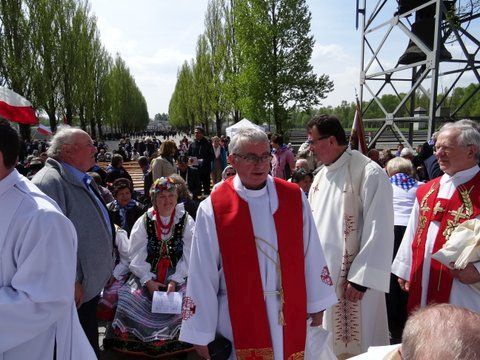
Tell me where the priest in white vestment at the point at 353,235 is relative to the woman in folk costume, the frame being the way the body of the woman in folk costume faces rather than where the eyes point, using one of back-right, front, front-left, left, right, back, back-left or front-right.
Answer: front-left

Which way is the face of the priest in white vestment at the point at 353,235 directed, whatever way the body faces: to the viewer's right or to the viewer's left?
to the viewer's left

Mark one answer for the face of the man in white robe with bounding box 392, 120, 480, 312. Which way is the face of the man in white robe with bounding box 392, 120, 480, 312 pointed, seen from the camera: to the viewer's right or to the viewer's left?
to the viewer's left

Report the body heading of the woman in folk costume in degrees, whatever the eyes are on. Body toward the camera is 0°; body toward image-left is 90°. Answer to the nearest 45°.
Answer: approximately 0°

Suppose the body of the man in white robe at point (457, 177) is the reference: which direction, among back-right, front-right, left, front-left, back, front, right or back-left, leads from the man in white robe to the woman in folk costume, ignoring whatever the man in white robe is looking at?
front-right

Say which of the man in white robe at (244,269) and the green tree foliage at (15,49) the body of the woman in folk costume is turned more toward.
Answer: the man in white robe

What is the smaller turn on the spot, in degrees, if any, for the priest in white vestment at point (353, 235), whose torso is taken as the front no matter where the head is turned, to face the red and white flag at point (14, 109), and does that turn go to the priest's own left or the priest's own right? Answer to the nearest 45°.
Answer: approximately 90° to the priest's own right

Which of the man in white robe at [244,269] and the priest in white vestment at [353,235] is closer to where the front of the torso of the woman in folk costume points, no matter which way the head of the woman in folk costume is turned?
the man in white robe

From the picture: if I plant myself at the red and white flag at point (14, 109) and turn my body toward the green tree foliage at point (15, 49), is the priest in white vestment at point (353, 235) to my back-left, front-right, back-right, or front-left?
back-right

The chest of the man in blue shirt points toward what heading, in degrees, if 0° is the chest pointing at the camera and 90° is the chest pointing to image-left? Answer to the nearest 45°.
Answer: approximately 270°

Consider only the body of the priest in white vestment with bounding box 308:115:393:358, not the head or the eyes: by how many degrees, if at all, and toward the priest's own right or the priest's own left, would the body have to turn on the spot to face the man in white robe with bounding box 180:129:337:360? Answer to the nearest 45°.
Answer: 0° — they already face them

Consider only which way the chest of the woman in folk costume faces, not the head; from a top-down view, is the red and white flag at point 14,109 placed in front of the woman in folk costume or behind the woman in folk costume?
behind
